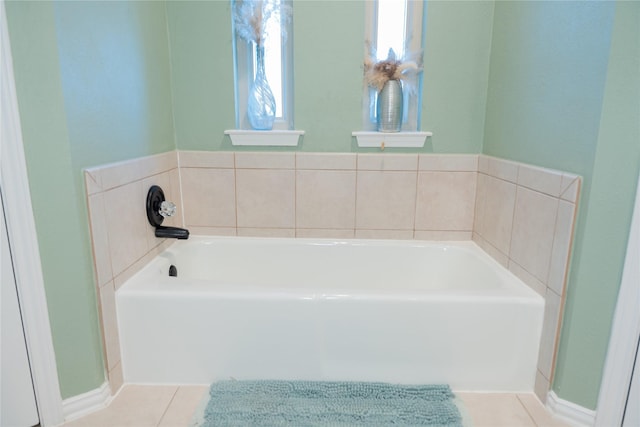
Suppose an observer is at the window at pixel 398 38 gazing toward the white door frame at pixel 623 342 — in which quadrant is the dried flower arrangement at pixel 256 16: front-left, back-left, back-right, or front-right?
back-right

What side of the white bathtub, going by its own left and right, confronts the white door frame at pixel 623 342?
left

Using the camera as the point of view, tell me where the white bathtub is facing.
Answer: facing the viewer

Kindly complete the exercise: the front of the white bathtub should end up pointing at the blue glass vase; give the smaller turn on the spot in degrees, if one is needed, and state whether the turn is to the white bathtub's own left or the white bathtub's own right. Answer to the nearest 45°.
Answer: approximately 135° to the white bathtub's own right

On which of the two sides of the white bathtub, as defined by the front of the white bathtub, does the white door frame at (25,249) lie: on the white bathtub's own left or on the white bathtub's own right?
on the white bathtub's own right
